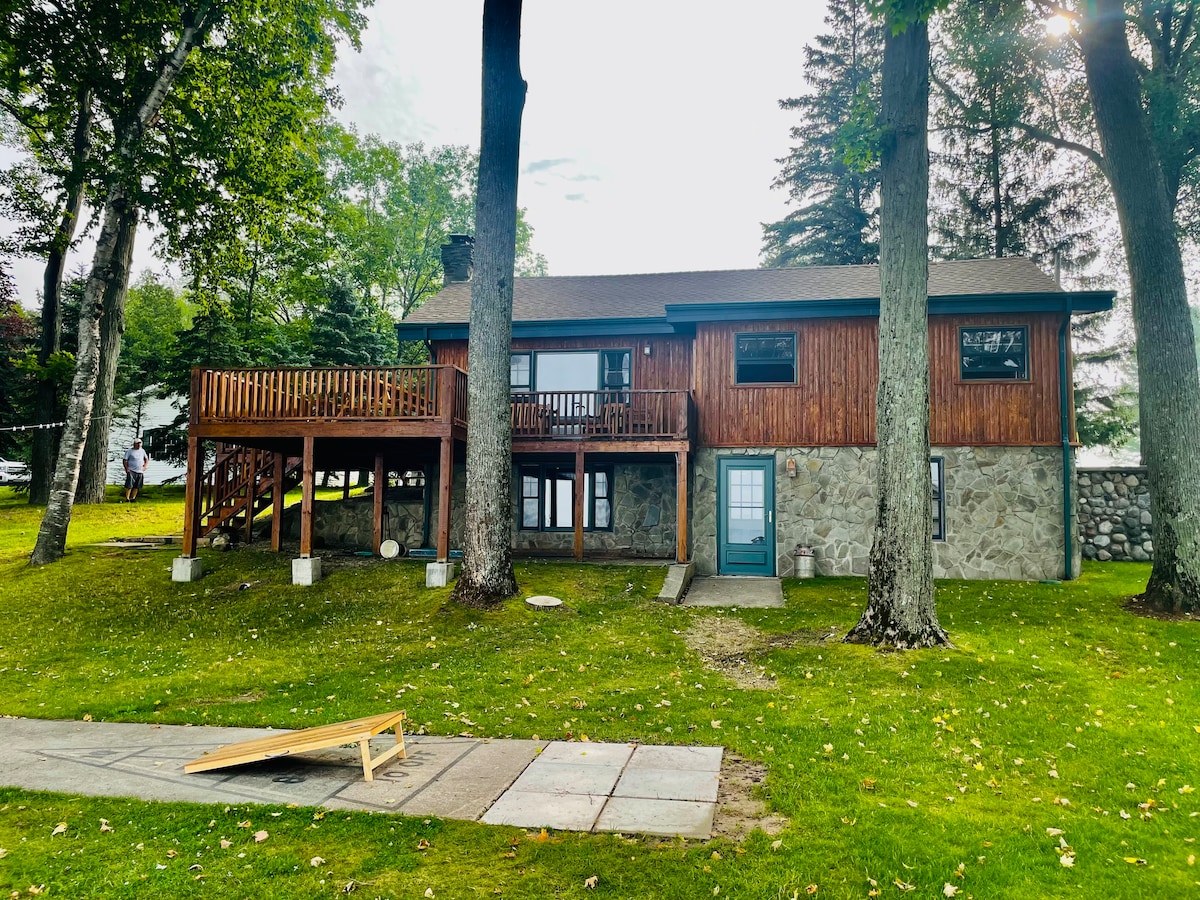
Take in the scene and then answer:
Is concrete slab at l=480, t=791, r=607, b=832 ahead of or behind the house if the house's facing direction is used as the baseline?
ahead

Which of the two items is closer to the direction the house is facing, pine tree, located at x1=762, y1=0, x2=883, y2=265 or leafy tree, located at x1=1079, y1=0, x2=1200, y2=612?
the leafy tree

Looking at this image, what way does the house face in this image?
toward the camera

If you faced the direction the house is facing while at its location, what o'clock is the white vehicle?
The white vehicle is roughly at 4 o'clock from the house.

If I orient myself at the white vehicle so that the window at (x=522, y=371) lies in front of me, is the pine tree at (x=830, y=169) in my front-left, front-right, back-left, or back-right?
front-left

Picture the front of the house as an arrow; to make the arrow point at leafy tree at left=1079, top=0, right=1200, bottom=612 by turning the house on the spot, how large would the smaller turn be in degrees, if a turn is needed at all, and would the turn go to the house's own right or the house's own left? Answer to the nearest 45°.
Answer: approximately 45° to the house's own left

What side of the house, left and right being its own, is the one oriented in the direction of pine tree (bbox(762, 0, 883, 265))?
back

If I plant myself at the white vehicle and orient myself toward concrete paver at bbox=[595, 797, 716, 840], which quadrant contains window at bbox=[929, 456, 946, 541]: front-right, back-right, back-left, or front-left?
front-left

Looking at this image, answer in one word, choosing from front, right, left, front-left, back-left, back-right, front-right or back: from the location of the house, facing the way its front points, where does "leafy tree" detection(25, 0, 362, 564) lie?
right

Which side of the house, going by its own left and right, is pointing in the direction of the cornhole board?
front

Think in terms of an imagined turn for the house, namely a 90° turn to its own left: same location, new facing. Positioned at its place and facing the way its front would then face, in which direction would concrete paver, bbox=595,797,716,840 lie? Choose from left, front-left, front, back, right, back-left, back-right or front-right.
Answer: right
